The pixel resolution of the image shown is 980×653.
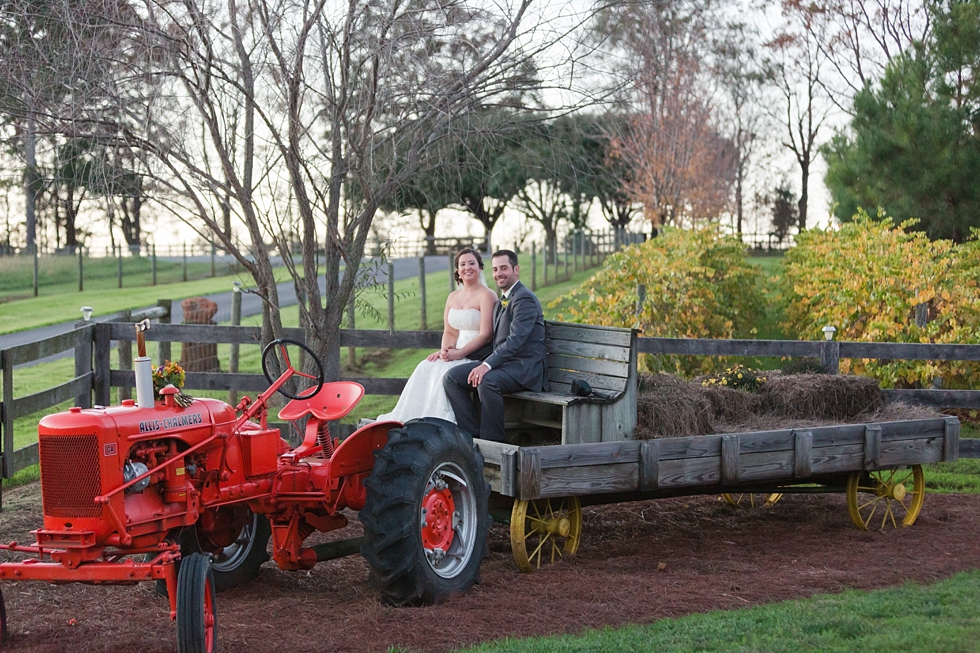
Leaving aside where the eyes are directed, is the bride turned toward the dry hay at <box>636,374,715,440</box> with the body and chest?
no

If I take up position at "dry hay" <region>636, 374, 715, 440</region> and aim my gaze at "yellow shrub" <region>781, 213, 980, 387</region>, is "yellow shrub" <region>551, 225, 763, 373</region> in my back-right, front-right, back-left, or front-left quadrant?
front-left

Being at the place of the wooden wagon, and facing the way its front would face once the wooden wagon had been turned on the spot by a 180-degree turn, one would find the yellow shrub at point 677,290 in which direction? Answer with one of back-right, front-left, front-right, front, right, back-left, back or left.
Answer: front-left

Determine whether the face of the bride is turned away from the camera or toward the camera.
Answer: toward the camera

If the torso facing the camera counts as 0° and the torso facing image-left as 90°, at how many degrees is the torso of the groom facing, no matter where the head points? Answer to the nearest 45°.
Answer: approximately 45°

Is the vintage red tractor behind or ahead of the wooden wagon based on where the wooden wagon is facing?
ahead

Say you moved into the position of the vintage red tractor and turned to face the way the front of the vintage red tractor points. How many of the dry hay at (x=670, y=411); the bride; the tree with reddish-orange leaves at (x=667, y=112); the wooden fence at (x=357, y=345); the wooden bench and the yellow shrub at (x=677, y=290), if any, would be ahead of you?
0

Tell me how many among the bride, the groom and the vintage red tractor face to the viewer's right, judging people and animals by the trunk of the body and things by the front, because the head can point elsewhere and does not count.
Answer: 0

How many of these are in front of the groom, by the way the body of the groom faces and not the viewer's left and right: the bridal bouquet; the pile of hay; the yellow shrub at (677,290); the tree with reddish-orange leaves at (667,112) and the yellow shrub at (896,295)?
1

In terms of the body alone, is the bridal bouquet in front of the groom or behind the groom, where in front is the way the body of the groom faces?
in front

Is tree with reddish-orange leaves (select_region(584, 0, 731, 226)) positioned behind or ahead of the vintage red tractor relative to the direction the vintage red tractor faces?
behind

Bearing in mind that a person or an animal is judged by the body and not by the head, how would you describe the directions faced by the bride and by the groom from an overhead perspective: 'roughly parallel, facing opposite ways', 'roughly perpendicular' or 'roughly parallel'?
roughly parallel

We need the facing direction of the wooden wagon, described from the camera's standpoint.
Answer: facing the viewer and to the left of the viewer

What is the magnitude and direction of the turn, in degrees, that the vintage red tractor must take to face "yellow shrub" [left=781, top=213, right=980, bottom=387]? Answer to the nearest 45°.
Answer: approximately 180°

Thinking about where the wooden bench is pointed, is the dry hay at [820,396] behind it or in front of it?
behind

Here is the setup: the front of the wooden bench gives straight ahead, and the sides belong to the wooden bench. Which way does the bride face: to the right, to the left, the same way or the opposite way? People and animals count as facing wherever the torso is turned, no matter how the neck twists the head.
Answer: the same way

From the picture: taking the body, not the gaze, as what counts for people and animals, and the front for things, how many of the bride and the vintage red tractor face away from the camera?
0

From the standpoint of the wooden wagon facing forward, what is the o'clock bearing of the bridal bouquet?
The bridal bouquet is roughly at 12 o'clock from the wooden wagon.
